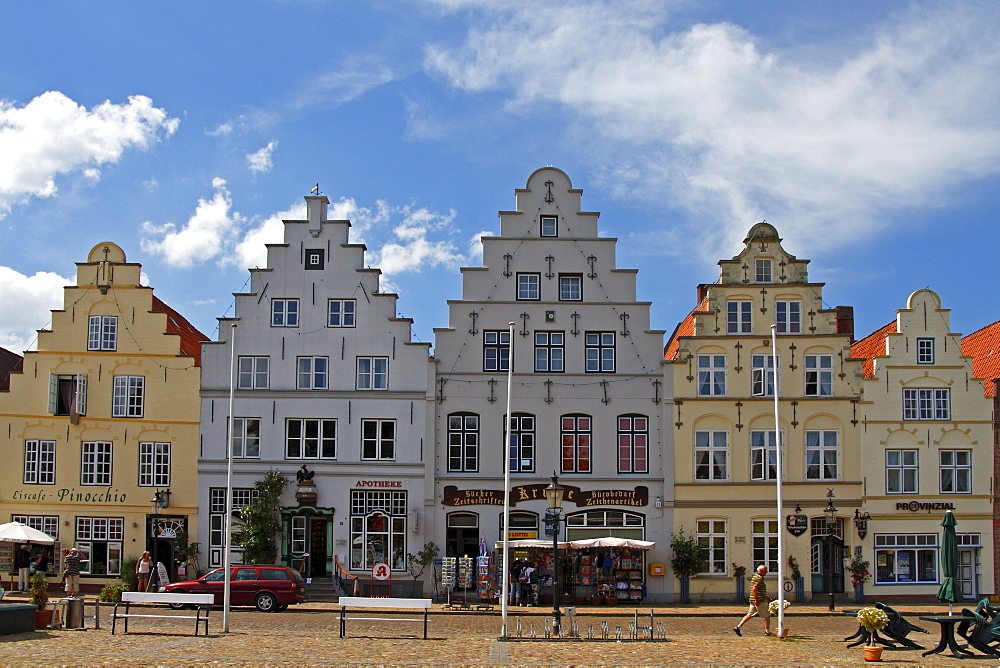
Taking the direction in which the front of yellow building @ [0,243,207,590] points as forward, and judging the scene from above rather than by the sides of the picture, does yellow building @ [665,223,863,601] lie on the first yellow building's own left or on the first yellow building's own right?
on the first yellow building's own left

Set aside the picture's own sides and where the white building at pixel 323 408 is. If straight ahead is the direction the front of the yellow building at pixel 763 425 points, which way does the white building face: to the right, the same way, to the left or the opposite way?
the same way

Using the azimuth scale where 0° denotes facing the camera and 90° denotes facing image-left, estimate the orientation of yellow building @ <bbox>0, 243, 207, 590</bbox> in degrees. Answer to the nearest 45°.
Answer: approximately 0°

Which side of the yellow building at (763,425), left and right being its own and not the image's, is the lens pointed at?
front

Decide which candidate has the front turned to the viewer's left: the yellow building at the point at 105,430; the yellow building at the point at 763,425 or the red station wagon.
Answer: the red station wagon

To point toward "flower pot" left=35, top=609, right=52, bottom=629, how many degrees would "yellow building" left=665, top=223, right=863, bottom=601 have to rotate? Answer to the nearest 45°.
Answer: approximately 45° to its right

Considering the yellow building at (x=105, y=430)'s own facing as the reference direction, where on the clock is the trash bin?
The trash bin is roughly at 12 o'clock from the yellow building.

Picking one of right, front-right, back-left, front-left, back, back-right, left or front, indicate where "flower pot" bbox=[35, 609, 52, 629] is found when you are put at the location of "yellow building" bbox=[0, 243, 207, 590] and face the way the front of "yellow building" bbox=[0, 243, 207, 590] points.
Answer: front

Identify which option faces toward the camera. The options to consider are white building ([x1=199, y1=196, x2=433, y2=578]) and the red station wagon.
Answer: the white building

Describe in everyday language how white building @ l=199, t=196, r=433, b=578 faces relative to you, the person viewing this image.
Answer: facing the viewer

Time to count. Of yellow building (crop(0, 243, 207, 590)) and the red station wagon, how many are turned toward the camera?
1

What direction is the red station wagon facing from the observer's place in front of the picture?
facing to the left of the viewer

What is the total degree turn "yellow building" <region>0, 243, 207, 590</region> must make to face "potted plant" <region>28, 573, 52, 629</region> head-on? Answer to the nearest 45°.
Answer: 0° — it already faces it
